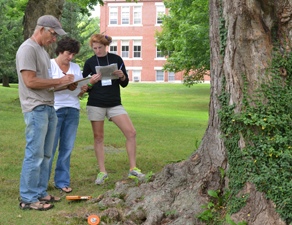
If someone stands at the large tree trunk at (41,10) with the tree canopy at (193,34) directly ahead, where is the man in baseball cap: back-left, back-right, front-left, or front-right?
back-right

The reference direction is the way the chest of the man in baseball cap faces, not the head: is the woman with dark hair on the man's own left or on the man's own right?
on the man's own left

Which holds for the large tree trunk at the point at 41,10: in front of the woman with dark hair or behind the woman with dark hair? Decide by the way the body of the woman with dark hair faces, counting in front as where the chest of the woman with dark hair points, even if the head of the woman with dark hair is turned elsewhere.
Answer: behind

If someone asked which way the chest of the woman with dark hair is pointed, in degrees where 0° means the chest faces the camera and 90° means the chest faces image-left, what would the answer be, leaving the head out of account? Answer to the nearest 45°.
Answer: approximately 315°

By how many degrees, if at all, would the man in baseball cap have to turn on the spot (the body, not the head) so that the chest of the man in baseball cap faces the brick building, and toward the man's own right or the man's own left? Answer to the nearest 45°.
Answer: approximately 90° to the man's own left

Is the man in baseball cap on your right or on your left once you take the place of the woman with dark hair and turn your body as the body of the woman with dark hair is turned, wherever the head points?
on your right

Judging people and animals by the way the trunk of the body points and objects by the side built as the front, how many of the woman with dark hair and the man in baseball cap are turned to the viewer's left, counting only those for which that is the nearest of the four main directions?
0

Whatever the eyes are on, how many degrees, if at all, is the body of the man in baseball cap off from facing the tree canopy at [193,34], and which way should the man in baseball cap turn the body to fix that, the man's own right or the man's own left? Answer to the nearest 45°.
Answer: approximately 45° to the man's own left

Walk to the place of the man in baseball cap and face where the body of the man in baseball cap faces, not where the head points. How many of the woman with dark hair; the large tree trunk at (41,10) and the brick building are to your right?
0

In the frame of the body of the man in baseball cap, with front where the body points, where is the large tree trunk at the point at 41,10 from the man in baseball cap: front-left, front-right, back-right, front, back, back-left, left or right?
left

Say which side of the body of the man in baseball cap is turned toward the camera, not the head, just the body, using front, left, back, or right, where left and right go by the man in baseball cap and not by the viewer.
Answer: right

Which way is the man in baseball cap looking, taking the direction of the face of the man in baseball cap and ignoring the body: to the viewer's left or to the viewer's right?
to the viewer's right

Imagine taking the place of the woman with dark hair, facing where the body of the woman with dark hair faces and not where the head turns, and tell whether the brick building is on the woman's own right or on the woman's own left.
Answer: on the woman's own left
